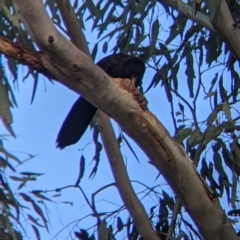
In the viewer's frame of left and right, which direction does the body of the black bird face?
facing to the right of the viewer
